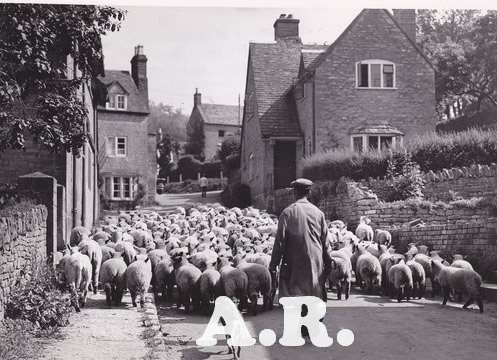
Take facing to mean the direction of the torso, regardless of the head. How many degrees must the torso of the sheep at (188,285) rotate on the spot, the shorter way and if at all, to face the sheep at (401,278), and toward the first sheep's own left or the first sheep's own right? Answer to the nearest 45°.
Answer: approximately 135° to the first sheep's own right

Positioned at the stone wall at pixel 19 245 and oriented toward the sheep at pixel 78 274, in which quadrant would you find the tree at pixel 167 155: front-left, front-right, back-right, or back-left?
front-left

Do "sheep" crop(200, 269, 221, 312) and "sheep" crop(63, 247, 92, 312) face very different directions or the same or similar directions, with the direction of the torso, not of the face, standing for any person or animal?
same or similar directions

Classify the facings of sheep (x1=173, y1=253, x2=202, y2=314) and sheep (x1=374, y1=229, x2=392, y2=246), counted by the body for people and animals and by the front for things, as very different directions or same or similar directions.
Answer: same or similar directions

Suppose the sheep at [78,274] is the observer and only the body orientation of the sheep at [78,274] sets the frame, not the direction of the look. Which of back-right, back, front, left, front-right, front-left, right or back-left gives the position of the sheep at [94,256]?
front

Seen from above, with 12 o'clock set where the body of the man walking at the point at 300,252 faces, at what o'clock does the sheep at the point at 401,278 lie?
The sheep is roughly at 1 o'clock from the man walking.

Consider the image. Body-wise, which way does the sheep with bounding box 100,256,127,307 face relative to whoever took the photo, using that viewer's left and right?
facing away from the viewer

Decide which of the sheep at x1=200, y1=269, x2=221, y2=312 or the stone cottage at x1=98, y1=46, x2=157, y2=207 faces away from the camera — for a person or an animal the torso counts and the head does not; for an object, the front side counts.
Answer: the sheep

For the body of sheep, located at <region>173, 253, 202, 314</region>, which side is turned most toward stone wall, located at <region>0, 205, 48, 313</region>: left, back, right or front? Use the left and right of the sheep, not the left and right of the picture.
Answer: left

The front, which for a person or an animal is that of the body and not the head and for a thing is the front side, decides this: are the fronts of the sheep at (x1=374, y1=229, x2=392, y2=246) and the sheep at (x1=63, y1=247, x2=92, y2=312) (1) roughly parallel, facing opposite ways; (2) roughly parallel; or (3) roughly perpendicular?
roughly parallel

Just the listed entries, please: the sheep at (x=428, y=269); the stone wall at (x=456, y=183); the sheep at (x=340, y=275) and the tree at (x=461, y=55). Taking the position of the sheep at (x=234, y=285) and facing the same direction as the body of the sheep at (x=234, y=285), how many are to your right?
4

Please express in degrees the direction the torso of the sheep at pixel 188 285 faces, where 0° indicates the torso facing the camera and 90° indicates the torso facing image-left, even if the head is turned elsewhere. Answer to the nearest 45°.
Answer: approximately 135°

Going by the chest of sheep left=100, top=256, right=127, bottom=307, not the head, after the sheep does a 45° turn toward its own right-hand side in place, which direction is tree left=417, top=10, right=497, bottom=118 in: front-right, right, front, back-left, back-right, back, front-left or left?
front

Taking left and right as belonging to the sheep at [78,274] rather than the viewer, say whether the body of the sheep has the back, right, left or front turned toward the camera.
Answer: back

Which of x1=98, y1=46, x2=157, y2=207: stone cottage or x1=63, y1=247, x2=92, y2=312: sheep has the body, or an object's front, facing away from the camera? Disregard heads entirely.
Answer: the sheep
